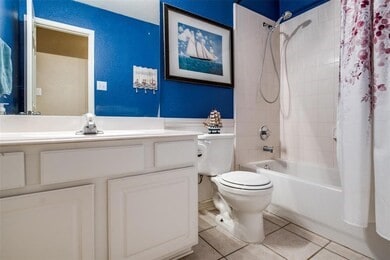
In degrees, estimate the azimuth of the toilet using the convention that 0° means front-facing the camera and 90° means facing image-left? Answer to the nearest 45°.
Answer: approximately 315°

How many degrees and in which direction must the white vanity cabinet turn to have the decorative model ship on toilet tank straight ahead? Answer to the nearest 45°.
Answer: approximately 90° to its left

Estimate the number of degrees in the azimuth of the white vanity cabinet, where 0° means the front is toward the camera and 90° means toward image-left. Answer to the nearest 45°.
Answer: approximately 315°

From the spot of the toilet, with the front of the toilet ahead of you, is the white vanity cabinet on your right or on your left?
on your right
